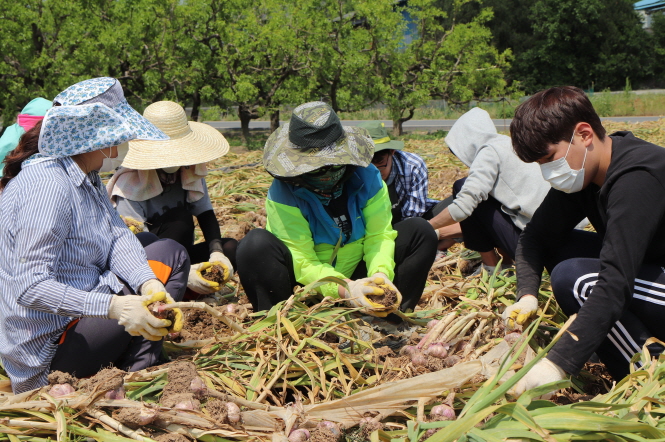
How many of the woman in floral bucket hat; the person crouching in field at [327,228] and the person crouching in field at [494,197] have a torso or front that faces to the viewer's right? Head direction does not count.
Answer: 1

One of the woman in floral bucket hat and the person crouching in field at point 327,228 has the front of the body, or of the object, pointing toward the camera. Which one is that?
the person crouching in field

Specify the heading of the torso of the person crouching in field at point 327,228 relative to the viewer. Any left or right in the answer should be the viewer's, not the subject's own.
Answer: facing the viewer

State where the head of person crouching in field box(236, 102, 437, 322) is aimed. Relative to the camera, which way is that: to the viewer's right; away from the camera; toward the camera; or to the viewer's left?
toward the camera

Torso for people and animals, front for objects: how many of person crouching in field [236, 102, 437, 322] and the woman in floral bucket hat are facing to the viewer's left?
0

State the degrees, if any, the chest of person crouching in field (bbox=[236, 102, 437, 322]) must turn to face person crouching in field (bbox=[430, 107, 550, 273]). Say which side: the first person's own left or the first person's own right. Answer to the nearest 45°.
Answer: approximately 135° to the first person's own left

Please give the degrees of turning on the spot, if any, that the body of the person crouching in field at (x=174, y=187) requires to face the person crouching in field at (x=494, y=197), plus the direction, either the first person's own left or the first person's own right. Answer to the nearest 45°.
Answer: approximately 45° to the first person's own left

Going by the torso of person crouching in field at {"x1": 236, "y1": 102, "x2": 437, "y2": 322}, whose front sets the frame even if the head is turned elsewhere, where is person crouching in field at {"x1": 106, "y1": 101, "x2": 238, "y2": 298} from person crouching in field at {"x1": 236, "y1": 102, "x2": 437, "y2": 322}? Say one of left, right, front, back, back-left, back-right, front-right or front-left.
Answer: back-right

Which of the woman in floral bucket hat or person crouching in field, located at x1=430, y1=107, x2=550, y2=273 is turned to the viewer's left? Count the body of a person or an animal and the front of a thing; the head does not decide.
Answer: the person crouching in field

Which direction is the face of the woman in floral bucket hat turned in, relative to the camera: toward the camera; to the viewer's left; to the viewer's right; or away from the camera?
to the viewer's right

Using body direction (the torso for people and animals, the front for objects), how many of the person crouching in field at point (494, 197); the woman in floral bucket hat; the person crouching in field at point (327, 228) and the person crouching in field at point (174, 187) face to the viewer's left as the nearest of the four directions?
1

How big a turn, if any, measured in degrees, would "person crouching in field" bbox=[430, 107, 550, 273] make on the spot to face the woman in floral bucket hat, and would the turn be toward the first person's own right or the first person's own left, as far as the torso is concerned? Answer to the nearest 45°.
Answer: approximately 45° to the first person's own left

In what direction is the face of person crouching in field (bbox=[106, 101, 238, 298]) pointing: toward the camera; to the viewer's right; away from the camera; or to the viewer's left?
toward the camera

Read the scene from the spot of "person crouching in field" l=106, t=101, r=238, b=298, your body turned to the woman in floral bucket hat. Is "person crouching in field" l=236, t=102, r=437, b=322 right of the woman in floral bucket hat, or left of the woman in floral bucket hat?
left

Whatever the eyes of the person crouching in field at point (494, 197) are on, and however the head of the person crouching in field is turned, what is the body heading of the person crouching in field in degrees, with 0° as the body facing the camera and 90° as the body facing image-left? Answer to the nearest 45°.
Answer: approximately 90°

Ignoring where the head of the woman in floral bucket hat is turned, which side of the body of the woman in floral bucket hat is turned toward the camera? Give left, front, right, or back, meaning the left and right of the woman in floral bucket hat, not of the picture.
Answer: right

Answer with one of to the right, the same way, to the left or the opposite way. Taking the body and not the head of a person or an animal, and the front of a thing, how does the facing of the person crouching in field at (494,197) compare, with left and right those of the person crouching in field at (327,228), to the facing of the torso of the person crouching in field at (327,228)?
to the right
